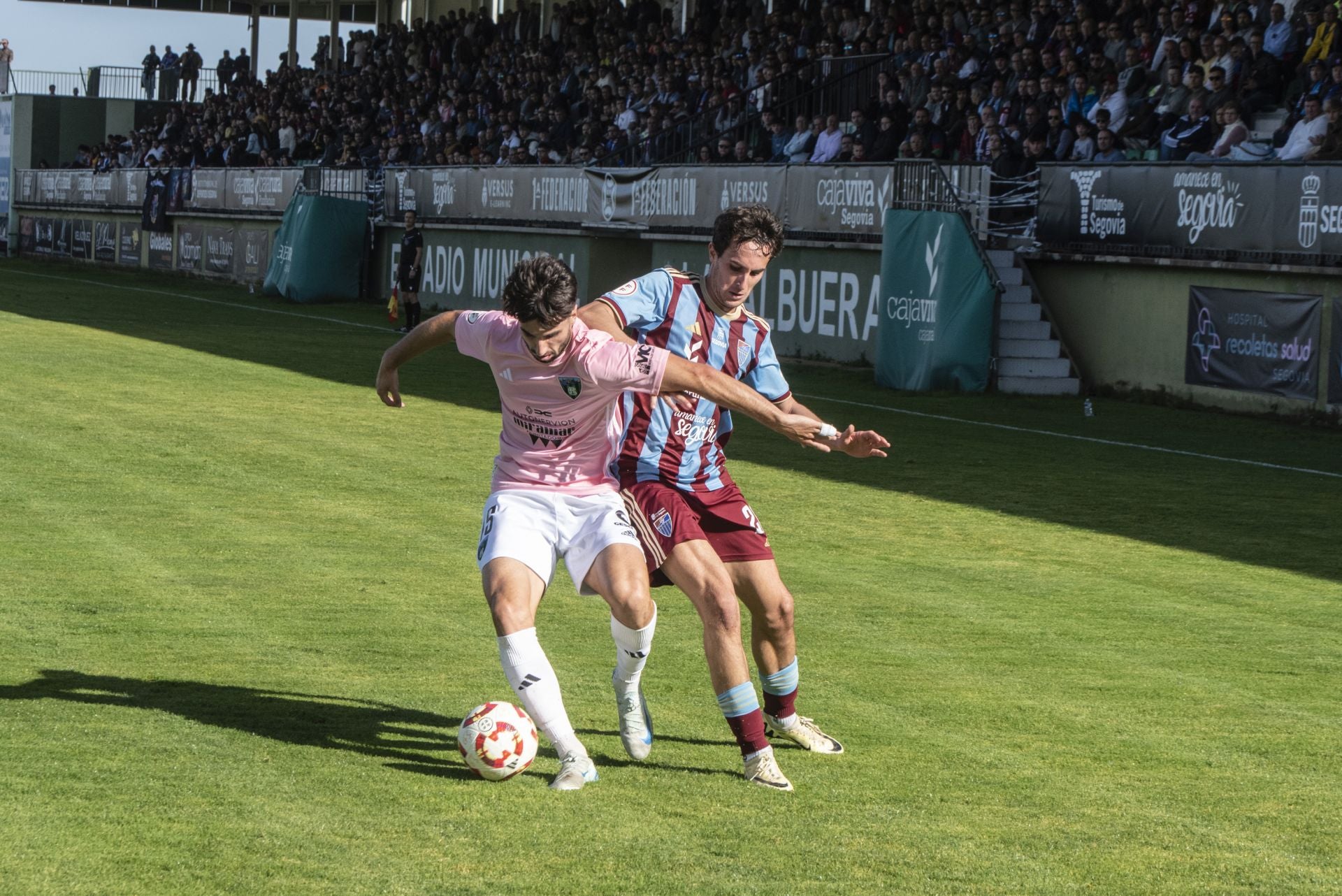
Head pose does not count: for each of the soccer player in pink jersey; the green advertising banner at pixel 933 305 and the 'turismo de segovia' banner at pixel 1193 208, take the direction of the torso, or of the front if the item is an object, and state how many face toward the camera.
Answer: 3

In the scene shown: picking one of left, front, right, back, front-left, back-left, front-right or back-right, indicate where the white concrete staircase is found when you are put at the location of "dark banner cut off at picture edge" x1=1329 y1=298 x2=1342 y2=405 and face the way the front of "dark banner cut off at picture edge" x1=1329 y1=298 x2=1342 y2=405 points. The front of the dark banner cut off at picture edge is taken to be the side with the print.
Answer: back-right

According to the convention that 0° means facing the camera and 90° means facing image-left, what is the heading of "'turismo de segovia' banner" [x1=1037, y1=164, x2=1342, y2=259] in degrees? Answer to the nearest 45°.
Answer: approximately 0°

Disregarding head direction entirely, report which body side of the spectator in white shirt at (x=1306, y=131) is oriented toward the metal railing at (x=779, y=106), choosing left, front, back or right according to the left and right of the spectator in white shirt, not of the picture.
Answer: right

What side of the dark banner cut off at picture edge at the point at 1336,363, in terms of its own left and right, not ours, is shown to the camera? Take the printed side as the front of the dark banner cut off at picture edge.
front

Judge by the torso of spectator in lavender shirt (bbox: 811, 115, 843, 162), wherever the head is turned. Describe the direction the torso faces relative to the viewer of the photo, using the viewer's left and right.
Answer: facing the viewer and to the left of the viewer

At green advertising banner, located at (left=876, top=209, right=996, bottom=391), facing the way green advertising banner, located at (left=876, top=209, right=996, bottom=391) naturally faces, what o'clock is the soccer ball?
The soccer ball is roughly at 12 o'clock from the green advertising banner.

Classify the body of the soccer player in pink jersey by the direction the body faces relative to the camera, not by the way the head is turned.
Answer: toward the camera

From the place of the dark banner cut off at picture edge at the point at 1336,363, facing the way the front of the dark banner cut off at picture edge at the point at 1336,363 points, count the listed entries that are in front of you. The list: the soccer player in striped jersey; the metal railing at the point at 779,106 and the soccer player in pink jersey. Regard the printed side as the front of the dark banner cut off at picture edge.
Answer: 2

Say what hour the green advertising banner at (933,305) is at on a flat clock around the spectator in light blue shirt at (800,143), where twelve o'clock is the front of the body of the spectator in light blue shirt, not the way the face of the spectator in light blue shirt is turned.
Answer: The green advertising banner is roughly at 10 o'clock from the spectator in light blue shirt.

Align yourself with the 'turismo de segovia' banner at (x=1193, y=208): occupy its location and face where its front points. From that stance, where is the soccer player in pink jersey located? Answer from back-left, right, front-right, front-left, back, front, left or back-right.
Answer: front

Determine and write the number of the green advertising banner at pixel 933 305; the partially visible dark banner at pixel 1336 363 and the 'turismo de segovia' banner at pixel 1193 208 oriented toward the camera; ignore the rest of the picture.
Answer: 3

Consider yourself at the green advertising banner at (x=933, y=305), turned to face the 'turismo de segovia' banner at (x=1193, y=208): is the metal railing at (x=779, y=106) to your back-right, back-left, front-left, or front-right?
back-left

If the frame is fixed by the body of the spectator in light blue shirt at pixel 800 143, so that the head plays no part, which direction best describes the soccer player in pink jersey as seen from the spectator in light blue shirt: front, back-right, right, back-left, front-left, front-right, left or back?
front-left

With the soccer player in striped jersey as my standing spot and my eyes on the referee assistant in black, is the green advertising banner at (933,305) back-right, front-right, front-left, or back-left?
front-right

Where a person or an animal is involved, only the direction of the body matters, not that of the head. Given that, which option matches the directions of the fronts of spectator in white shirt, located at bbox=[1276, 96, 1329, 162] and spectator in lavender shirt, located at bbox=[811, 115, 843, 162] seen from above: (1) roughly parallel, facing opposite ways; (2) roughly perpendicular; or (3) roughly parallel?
roughly parallel
